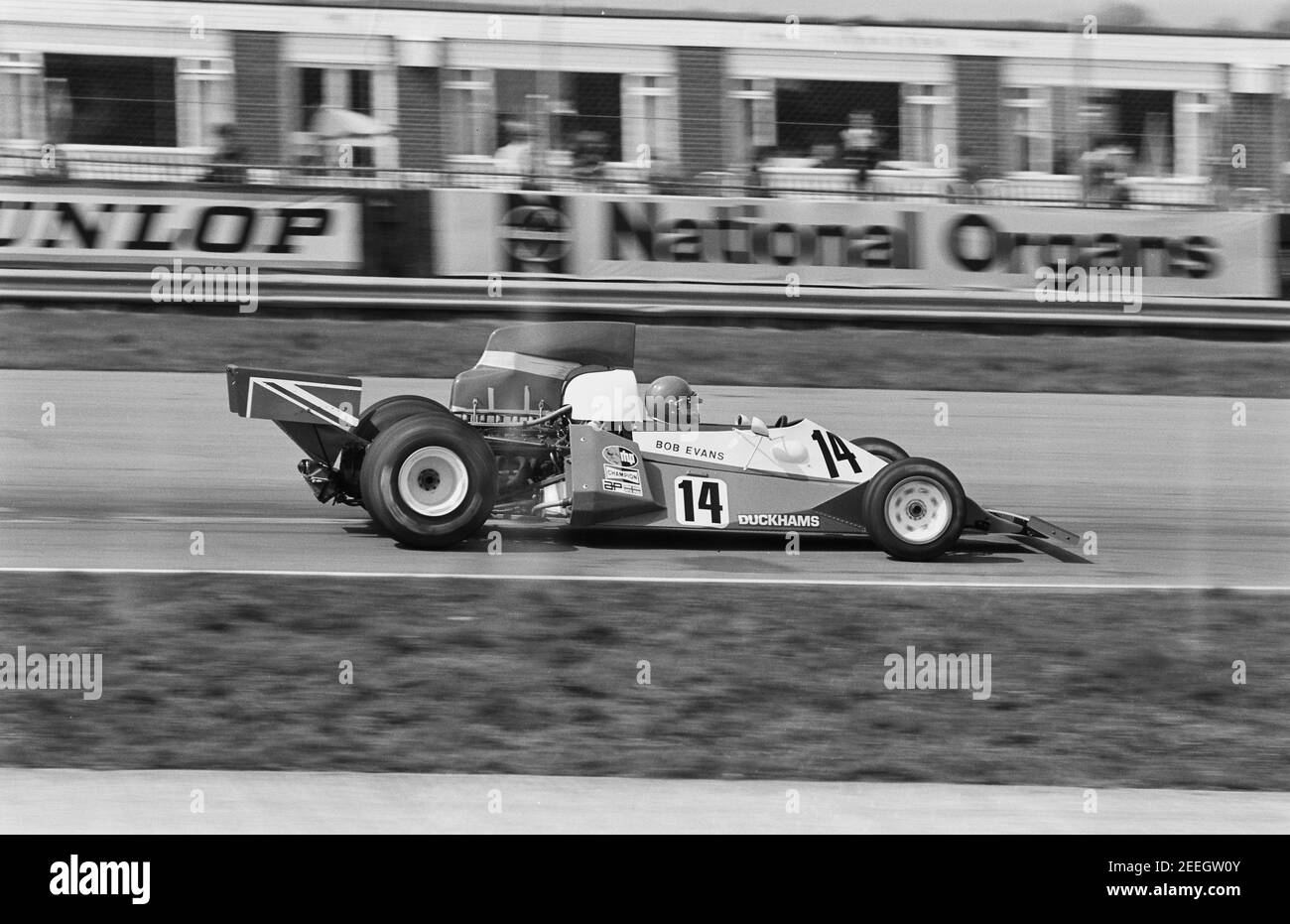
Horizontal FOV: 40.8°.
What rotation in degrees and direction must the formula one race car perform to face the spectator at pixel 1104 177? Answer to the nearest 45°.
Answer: approximately 45° to its left

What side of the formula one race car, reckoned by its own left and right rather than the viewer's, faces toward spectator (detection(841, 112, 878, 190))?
left

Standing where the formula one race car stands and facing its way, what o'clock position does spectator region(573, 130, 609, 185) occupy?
The spectator is roughly at 9 o'clock from the formula one race car.

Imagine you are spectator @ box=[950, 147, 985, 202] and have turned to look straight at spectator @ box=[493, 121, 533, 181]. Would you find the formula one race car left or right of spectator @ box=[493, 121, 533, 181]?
left

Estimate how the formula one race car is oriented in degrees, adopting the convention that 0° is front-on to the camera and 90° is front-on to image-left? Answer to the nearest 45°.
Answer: approximately 270°

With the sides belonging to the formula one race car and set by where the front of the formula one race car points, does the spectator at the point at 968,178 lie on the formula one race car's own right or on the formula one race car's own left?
on the formula one race car's own left

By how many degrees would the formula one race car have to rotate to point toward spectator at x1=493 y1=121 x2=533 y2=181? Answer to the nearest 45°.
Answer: approximately 90° to its left
